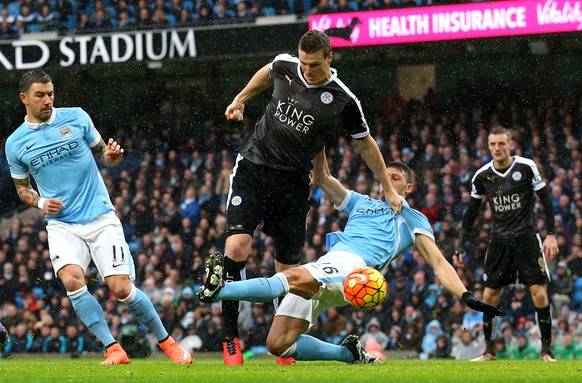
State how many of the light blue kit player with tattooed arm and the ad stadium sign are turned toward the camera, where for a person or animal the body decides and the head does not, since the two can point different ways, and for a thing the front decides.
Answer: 2

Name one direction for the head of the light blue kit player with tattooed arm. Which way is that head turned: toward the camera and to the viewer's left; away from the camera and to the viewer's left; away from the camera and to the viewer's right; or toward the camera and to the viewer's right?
toward the camera and to the viewer's right

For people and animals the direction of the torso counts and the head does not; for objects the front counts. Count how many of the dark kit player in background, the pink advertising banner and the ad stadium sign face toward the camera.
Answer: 3

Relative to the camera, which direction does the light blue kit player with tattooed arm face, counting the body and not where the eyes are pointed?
toward the camera

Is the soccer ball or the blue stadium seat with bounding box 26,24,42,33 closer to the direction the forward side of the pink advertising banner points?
the soccer ball

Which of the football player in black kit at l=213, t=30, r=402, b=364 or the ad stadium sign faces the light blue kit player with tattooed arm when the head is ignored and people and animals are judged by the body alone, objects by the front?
the ad stadium sign

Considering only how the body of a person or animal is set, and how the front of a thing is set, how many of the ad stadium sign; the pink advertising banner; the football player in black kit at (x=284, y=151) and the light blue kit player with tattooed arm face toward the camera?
4

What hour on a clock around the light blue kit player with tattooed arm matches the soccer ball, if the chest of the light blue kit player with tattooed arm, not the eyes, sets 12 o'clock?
The soccer ball is roughly at 10 o'clock from the light blue kit player with tattooed arm.

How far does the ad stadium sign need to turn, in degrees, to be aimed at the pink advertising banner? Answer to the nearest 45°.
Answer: approximately 90° to its left

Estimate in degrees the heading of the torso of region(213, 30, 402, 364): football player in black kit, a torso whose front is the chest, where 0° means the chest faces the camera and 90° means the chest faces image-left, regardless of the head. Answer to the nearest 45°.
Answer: approximately 0°

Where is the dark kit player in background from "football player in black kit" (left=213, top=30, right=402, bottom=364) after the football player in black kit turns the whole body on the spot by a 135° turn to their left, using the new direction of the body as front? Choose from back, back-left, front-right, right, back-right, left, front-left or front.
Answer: front

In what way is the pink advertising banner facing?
toward the camera
